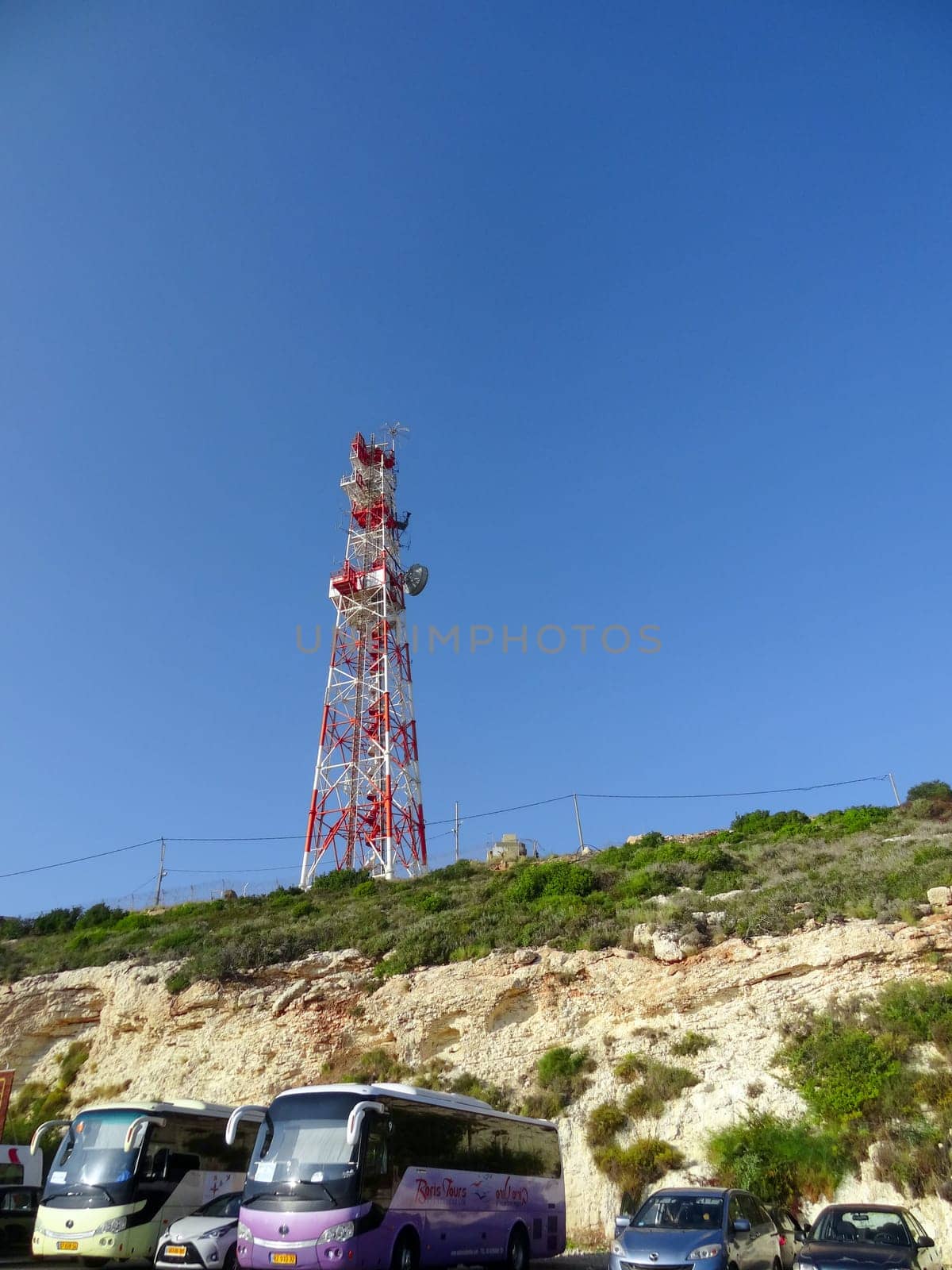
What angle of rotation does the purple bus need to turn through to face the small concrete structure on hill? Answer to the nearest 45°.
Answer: approximately 135° to its right

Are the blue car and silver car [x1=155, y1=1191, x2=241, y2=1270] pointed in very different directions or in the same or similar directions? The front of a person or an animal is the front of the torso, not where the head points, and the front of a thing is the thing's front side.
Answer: same or similar directions

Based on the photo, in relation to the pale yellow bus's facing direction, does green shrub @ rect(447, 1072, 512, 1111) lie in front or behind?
behind

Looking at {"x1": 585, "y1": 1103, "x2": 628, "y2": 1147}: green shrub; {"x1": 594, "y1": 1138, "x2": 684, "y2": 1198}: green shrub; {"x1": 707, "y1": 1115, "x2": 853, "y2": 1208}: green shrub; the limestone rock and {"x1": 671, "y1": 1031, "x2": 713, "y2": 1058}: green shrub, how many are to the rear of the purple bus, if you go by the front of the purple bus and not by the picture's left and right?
5

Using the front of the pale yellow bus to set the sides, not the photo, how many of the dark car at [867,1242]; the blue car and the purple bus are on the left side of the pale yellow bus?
3

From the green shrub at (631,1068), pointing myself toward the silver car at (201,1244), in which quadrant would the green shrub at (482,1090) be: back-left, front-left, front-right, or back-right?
front-right

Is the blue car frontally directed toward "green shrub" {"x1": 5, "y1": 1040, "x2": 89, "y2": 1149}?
no

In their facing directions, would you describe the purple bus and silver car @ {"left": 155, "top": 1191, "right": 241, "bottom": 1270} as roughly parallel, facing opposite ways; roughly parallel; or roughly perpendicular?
roughly parallel

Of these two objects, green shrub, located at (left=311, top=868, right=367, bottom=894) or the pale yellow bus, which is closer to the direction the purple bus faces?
the pale yellow bus

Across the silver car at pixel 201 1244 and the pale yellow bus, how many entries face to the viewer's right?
0

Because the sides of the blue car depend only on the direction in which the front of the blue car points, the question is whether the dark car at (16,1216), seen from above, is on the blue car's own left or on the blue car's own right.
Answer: on the blue car's own right

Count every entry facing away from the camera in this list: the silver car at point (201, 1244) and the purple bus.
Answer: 0

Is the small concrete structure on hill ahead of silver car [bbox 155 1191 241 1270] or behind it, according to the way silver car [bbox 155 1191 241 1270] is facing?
behind

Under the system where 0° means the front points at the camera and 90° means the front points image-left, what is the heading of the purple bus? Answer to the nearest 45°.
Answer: approximately 45°

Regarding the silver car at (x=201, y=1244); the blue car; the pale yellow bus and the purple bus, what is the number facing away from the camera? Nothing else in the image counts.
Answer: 0

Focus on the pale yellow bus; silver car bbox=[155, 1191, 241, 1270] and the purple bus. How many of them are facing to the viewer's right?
0

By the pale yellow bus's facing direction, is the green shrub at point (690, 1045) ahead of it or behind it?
behind

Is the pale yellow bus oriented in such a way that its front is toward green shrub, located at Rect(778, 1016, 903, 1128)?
no

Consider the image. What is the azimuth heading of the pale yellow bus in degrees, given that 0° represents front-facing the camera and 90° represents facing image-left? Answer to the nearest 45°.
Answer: approximately 45°

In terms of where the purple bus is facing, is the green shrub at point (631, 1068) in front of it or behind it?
behind
